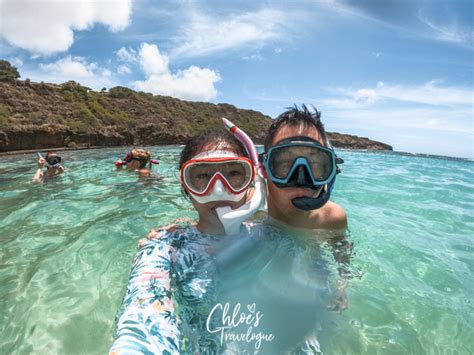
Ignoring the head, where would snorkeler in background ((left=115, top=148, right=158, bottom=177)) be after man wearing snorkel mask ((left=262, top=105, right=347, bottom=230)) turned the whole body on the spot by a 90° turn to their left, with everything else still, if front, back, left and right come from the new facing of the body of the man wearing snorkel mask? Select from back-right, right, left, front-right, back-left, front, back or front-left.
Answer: back-left

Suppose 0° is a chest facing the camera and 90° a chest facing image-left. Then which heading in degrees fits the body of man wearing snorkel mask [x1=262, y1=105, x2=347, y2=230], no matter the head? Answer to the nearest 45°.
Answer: approximately 0°

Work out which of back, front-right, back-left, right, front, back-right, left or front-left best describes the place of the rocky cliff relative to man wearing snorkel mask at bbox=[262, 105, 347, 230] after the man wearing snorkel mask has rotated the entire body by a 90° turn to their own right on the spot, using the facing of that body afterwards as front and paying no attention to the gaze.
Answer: front-right
